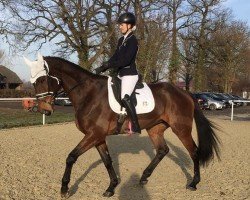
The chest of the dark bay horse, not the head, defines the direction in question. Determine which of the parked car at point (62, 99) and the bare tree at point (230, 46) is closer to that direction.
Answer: the parked car

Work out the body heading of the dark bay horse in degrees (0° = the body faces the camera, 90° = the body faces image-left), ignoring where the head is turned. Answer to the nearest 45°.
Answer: approximately 90°

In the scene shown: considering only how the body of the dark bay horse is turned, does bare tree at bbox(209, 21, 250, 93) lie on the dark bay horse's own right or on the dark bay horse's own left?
on the dark bay horse's own right

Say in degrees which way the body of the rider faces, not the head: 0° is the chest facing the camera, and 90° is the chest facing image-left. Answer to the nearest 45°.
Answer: approximately 90°

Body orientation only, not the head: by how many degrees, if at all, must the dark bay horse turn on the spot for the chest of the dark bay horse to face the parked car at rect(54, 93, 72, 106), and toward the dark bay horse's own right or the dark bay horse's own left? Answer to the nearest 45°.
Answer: approximately 90° to the dark bay horse's own right

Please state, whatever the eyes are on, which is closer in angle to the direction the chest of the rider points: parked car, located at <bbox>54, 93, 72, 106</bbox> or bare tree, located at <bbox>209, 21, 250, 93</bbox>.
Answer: the parked car

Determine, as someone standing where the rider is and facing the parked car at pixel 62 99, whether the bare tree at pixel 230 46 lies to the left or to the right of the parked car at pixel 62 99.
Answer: right

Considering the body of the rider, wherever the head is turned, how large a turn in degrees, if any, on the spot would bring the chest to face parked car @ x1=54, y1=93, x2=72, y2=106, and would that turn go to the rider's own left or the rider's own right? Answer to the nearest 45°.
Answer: approximately 90° to the rider's own right

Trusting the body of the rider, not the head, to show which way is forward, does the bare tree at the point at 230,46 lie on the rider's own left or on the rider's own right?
on the rider's own right
